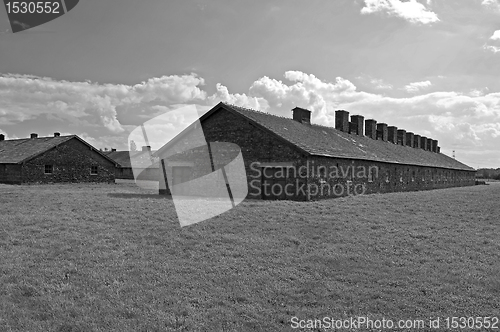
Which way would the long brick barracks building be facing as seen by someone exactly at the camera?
facing the viewer and to the left of the viewer

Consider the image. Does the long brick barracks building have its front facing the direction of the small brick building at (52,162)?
no
